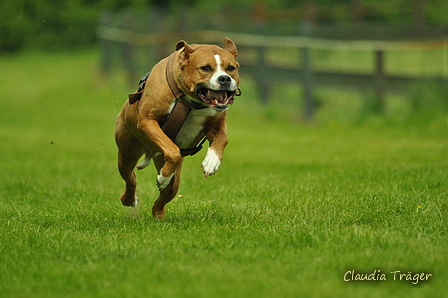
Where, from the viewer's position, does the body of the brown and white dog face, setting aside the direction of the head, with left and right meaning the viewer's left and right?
facing the viewer and to the right of the viewer
